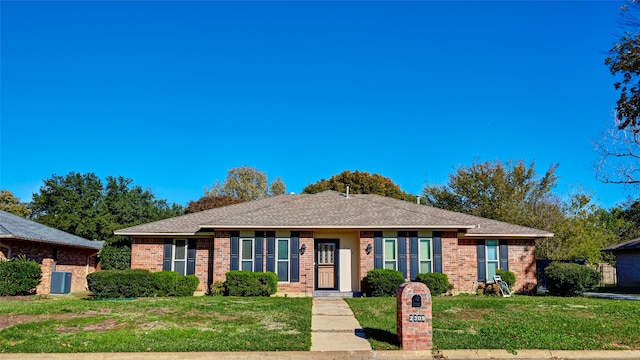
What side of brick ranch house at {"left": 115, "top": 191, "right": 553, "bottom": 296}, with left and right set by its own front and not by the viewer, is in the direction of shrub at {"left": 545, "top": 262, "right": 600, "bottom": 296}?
left

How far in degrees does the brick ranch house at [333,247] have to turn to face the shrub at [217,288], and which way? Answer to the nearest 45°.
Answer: approximately 90° to its right

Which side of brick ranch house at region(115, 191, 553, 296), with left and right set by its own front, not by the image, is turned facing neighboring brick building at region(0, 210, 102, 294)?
right

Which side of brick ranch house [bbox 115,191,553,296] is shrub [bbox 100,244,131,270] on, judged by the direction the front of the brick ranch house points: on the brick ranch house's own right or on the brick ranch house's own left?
on the brick ranch house's own right

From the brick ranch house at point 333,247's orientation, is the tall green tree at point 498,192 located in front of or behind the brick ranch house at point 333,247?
behind

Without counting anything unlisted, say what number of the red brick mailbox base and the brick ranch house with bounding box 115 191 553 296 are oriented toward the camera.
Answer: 2

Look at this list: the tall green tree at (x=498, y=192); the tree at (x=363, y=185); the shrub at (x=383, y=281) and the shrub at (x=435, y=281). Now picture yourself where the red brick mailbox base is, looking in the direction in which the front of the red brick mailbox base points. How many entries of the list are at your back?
4

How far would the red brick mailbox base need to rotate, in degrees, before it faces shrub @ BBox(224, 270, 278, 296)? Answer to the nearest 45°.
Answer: approximately 135° to its right

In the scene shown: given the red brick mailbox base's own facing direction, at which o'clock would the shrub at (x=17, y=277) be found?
The shrub is roughly at 4 o'clock from the red brick mailbox base.

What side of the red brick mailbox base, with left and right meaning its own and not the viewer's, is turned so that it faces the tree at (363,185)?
back

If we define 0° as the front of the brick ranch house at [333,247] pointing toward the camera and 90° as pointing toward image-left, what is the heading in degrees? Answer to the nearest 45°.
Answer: approximately 0°

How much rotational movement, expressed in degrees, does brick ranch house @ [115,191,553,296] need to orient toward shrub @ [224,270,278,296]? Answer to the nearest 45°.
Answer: approximately 45° to its right

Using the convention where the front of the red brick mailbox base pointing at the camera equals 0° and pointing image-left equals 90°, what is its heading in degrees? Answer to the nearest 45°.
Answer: approximately 0°
